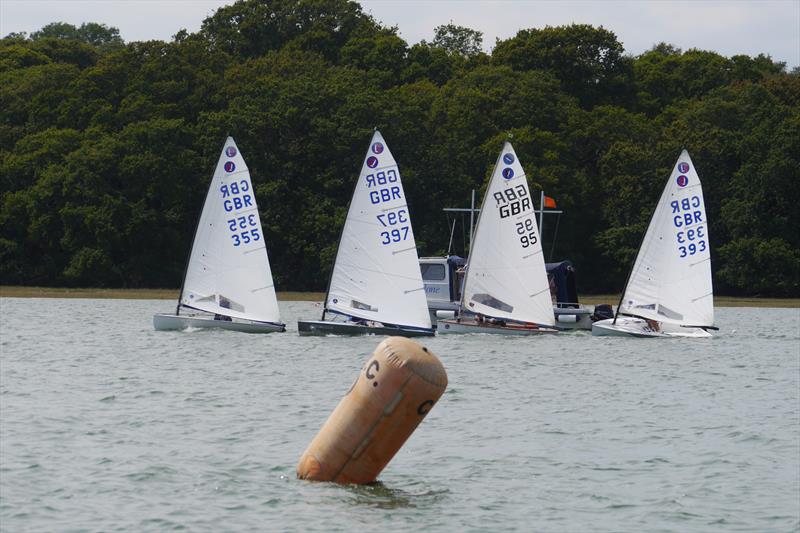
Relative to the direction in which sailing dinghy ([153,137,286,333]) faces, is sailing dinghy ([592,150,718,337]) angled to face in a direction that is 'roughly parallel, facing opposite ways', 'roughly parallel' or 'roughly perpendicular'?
roughly parallel

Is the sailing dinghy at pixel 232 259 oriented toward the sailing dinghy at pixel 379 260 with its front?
no

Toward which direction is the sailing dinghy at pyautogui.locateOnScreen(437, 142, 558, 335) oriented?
to the viewer's left

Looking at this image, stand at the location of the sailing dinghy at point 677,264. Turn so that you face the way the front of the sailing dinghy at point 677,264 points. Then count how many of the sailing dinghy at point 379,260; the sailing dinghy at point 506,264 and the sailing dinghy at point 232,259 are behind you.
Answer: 0

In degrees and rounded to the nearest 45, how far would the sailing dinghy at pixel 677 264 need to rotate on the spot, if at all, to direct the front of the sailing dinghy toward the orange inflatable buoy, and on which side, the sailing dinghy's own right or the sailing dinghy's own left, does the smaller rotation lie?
approximately 90° to the sailing dinghy's own left

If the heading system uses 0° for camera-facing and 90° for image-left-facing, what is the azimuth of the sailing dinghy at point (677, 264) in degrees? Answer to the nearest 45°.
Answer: approximately 90°

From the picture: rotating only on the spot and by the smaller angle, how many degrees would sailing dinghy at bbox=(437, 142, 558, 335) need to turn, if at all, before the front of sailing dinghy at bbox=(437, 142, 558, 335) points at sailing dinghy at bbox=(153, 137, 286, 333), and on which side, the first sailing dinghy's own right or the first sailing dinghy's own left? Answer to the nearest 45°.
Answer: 0° — it already faces it

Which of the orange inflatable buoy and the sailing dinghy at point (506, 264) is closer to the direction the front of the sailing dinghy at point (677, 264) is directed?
the sailing dinghy

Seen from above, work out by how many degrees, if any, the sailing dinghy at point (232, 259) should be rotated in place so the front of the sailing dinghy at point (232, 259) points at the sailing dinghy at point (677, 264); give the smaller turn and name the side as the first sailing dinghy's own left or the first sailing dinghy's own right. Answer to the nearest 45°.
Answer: approximately 180°

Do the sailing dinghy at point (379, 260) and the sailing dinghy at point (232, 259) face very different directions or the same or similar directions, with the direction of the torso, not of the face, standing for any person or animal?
same or similar directions

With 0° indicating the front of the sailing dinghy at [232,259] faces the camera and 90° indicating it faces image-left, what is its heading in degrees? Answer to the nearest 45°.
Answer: approximately 90°

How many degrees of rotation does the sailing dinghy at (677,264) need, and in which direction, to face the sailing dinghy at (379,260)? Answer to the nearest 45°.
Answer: approximately 45° to its left

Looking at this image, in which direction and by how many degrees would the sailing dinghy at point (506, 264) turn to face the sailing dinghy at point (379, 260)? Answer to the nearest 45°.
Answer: approximately 45° to its left

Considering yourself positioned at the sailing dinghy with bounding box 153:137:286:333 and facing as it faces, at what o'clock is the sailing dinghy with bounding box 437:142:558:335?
the sailing dinghy with bounding box 437:142:558:335 is roughly at 6 o'clock from the sailing dinghy with bounding box 153:137:286:333.

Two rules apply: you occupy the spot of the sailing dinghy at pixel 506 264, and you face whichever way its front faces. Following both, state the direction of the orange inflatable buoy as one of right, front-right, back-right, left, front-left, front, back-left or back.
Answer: left

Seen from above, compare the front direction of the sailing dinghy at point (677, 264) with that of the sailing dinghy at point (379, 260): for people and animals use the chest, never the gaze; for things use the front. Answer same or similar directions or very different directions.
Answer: same or similar directions

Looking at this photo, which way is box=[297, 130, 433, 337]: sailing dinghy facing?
to the viewer's left
